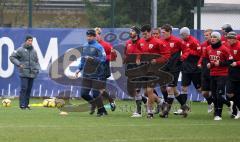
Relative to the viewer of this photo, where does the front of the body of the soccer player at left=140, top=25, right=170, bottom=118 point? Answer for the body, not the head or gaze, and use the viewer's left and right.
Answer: facing the viewer and to the left of the viewer

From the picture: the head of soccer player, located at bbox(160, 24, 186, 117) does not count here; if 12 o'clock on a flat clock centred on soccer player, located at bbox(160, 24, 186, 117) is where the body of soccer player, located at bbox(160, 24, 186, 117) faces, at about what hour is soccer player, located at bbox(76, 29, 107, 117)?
soccer player, located at bbox(76, 29, 107, 117) is roughly at 1 o'clock from soccer player, located at bbox(160, 24, 186, 117).

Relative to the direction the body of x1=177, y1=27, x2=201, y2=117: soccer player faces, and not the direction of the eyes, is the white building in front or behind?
behind

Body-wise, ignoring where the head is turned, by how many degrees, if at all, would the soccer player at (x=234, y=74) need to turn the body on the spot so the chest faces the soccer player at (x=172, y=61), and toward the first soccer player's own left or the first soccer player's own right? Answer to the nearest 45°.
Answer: approximately 45° to the first soccer player's own right

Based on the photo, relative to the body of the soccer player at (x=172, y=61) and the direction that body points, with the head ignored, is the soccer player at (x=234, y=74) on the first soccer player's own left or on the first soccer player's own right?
on the first soccer player's own left

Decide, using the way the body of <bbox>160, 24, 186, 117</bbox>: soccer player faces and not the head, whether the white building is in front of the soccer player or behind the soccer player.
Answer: behind

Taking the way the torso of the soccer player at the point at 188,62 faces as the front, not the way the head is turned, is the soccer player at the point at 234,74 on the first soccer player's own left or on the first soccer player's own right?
on the first soccer player's own left
